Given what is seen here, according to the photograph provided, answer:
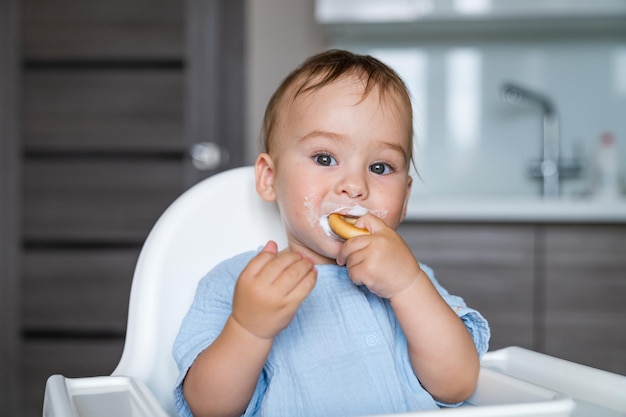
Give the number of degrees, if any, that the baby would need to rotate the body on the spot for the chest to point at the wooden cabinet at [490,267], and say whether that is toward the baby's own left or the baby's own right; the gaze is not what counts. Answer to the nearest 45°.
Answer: approximately 135° to the baby's own left

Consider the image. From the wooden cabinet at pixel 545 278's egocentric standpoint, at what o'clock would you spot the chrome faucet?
The chrome faucet is roughly at 6 o'clock from the wooden cabinet.

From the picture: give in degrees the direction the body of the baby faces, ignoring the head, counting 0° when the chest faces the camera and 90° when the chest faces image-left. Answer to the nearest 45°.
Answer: approximately 315°

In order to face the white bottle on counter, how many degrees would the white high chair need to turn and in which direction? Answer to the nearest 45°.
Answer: approximately 90° to its left

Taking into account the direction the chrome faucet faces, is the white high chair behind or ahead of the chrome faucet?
ahead

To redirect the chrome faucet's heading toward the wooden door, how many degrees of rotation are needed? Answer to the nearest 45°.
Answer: approximately 45° to its right

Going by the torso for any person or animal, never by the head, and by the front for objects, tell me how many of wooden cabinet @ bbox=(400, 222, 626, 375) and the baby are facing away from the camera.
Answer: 0

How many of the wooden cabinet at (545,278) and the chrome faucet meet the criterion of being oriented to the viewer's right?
0

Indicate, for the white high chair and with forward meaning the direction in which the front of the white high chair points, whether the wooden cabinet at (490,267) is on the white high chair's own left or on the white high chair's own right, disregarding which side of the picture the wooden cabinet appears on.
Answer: on the white high chair's own left

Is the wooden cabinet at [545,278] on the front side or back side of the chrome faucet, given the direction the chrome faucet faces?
on the front side
